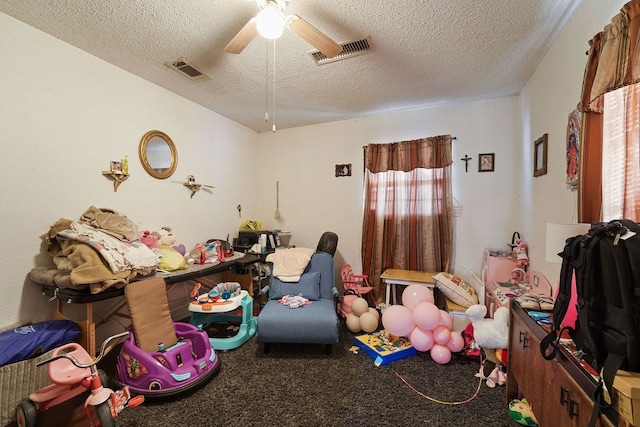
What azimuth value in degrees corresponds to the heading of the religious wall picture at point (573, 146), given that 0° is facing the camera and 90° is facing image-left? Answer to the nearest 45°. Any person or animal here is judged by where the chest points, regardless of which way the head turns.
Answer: approximately 45°

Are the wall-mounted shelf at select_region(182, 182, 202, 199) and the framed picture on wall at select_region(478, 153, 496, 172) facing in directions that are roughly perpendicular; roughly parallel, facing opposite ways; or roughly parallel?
roughly perpendicular

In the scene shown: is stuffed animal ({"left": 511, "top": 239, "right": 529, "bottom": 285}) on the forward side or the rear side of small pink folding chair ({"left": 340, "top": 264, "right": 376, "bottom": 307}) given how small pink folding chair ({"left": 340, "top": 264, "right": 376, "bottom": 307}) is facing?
on the forward side

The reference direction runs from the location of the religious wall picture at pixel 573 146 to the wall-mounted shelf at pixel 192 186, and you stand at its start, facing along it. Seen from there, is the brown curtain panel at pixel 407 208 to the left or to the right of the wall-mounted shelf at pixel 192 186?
right

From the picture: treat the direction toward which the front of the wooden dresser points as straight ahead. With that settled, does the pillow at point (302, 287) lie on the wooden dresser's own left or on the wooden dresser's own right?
on the wooden dresser's own right

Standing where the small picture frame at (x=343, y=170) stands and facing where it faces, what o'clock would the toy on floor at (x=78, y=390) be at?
The toy on floor is roughly at 1 o'clock from the small picture frame.

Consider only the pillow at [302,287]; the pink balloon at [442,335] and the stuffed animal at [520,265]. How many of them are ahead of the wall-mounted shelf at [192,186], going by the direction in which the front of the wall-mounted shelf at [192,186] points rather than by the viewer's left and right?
3

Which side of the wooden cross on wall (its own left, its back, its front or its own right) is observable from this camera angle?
front

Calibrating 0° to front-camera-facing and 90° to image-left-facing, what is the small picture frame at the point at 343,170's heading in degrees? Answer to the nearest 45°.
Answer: approximately 0°

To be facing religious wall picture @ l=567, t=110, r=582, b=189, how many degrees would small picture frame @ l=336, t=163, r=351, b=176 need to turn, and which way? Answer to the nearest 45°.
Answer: approximately 45° to its left

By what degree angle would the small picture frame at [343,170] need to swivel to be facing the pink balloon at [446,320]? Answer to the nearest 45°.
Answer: approximately 45° to its left

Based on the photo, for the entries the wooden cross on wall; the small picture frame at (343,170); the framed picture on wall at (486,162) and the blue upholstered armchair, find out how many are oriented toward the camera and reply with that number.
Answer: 4

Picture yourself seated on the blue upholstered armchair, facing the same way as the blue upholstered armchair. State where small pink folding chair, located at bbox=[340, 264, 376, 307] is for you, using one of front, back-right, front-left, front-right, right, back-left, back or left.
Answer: back-left

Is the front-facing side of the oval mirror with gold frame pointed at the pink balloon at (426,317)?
yes

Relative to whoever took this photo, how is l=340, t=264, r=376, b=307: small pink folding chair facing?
facing the viewer and to the right of the viewer

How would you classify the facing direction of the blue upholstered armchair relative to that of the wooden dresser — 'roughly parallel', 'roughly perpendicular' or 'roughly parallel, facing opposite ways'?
roughly perpendicular

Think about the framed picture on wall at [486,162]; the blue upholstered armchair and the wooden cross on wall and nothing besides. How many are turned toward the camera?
3

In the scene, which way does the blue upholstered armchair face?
toward the camera

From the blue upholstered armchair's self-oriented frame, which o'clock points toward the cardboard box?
The cardboard box is roughly at 11 o'clock from the blue upholstered armchair.
